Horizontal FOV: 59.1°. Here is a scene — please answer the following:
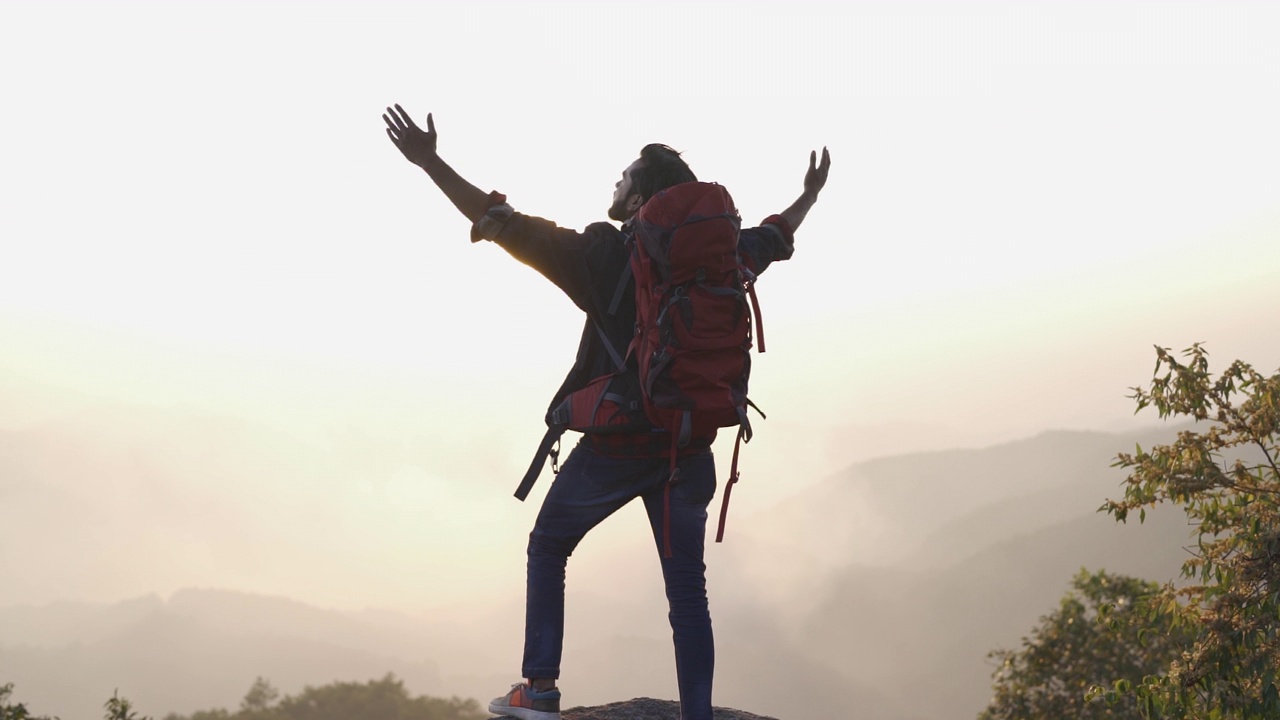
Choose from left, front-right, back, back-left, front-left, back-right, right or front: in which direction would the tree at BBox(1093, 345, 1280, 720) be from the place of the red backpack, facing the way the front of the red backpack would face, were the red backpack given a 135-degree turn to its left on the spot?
front-right

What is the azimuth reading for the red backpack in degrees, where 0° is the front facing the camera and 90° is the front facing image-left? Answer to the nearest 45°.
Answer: approximately 315°

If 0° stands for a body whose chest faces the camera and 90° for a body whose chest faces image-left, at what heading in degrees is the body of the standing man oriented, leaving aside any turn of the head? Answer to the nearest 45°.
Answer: approximately 135°

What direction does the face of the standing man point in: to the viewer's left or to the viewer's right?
to the viewer's left

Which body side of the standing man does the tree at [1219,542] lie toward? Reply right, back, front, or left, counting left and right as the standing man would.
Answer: right
